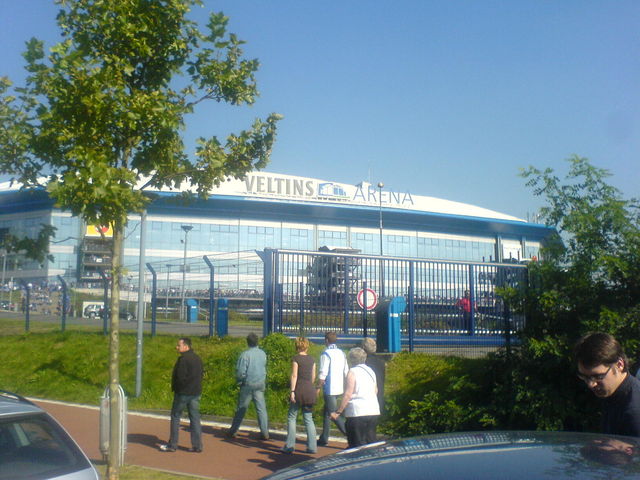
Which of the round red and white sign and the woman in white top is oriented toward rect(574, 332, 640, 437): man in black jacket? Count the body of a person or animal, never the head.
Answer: the round red and white sign

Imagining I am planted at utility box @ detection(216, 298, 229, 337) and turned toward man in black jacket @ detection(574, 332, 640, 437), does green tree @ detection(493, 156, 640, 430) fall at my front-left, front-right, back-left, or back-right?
front-left

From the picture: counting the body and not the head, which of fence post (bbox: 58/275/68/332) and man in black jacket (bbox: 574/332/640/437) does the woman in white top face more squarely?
the fence post

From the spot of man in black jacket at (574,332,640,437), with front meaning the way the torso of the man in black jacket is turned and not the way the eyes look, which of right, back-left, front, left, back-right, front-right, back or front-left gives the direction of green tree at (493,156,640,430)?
back-right

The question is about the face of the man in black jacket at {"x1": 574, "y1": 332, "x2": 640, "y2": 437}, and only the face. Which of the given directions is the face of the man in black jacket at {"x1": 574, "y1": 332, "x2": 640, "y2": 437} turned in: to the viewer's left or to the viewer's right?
to the viewer's left

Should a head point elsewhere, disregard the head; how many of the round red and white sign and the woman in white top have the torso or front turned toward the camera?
1

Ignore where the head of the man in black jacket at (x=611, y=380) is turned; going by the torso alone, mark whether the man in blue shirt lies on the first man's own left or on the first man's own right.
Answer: on the first man's own right

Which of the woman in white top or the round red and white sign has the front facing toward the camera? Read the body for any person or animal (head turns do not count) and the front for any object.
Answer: the round red and white sign

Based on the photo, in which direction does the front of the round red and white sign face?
toward the camera

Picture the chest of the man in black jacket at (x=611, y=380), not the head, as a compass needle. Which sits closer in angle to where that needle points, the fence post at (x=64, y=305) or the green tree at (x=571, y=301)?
the fence post

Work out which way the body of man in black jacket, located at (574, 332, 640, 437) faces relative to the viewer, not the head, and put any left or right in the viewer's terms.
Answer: facing the viewer and to the left of the viewer

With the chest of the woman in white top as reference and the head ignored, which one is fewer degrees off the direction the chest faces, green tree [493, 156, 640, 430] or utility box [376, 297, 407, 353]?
the utility box

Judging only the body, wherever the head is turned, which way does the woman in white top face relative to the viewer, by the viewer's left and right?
facing away from the viewer and to the left of the viewer
